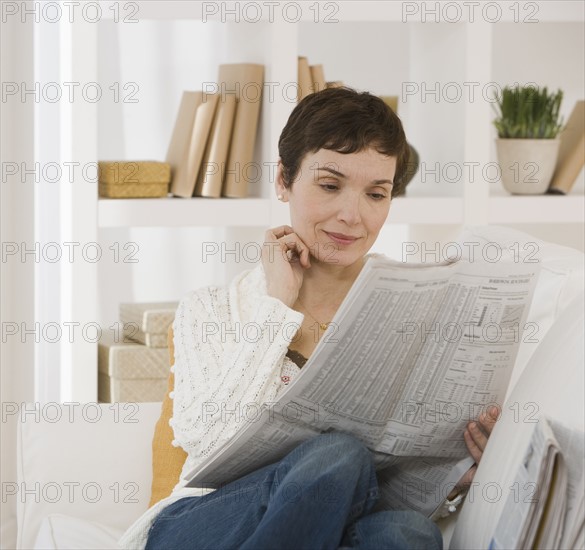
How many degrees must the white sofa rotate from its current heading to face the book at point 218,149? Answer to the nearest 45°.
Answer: approximately 180°

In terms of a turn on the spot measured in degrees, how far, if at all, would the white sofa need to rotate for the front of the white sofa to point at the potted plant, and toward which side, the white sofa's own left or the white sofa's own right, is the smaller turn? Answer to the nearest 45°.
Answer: approximately 135° to the white sofa's own left

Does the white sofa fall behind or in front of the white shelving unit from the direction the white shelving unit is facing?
in front

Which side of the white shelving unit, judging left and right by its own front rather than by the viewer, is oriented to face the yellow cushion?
front

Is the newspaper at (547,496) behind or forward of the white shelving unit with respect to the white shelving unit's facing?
forward

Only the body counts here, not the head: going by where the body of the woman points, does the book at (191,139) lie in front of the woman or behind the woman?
behind

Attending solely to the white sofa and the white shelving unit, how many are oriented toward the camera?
2

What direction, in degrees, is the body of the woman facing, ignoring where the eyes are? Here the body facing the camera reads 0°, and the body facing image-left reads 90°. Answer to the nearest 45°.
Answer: approximately 315°

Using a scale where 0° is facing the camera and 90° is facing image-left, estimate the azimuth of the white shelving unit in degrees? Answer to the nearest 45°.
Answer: approximately 0°
